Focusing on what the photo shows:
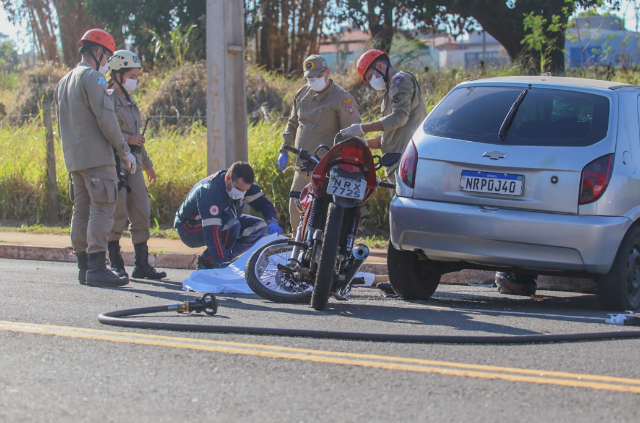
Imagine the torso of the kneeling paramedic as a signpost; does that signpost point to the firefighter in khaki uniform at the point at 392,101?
no

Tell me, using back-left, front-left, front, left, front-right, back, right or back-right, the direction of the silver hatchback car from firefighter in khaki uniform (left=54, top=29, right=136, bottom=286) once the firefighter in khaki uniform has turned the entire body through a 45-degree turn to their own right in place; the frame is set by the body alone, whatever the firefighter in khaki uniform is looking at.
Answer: front-right

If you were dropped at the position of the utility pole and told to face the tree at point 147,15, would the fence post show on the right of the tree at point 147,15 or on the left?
left

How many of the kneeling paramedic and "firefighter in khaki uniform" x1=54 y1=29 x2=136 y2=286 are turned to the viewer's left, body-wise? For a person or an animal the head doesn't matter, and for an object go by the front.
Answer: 0

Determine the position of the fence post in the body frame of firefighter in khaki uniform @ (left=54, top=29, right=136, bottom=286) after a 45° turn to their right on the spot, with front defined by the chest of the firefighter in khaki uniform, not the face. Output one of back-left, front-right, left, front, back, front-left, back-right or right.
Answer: left

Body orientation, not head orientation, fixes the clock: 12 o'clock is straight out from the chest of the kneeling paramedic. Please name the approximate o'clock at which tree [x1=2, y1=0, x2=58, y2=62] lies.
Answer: The tree is roughly at 7 o'clock from the kneeling paramedic.

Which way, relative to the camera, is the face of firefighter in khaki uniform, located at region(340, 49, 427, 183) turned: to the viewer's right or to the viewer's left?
to the viewer's left

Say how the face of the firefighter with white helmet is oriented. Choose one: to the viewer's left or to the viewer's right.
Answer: to the viewer's right

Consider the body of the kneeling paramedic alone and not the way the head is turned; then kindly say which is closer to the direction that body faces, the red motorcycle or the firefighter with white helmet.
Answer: the red motorcycle

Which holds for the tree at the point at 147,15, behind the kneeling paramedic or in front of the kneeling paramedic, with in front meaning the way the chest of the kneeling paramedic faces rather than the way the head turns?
behind

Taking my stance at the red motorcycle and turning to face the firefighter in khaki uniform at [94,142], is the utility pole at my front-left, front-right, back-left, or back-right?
front-right

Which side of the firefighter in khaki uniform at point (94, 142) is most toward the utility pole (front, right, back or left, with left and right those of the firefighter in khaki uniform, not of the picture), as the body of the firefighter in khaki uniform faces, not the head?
front

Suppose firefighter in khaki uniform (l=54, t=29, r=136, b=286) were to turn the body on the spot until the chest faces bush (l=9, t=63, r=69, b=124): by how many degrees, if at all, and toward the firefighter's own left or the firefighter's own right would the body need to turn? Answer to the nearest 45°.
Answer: approximately 45° to the firefighter's own left

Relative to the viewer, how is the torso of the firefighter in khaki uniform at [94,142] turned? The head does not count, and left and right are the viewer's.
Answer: facing away from the viewer and to the right of the viewer

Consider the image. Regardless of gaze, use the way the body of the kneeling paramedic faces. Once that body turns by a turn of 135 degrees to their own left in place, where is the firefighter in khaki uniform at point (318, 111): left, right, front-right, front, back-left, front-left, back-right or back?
front-right

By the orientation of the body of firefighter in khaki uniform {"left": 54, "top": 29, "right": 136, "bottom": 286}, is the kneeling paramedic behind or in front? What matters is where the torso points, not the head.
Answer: in front
